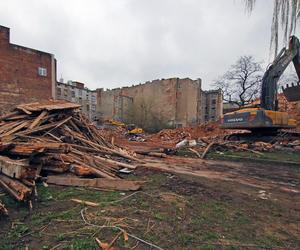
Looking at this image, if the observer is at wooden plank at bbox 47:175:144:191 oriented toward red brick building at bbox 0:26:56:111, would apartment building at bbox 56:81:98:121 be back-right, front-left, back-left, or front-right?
front-right

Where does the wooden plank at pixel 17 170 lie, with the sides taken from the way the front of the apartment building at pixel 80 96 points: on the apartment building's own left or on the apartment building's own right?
on the apartment building's own right

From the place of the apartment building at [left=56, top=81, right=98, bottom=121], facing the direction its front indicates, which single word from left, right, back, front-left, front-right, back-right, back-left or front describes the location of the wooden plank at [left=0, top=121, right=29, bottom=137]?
front-right

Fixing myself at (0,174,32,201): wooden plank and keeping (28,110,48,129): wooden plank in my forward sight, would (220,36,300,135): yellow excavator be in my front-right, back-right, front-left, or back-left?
front-right

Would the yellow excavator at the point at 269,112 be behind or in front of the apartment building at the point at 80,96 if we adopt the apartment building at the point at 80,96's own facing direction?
in front

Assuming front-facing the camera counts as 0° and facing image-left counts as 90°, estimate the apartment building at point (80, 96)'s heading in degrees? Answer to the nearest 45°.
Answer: approximately 315°

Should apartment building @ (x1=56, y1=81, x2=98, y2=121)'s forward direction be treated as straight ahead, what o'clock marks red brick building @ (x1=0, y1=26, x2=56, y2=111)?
The red brick building is roughly at 2 o'clock from the apartment building.

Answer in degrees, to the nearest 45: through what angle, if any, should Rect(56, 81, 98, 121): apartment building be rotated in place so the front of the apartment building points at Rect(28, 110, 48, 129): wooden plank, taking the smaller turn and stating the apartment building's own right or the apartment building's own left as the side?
approximately 45° to the apartment building's own right

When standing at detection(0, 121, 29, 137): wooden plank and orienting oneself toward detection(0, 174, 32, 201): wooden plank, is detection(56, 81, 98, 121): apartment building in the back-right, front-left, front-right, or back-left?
back-left
